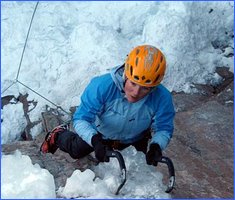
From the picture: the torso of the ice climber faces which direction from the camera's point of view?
toward the camera
